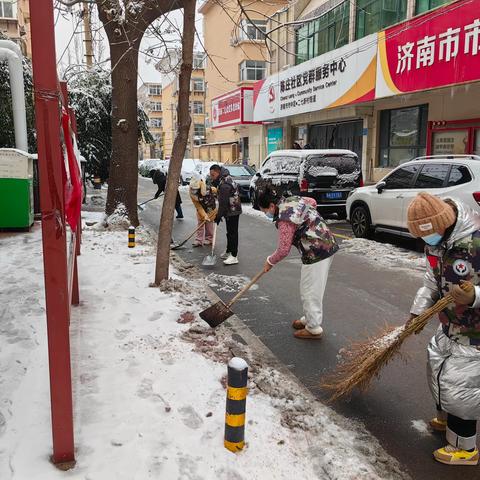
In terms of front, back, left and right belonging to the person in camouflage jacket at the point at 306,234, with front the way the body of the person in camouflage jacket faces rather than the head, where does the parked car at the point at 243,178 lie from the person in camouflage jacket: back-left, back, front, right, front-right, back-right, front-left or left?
right

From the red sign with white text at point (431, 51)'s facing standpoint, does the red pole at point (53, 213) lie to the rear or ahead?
ahead

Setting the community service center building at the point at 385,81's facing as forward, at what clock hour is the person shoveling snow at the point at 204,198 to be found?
The person shoveling snow is roughly at 11 o'clock from the community service center building.

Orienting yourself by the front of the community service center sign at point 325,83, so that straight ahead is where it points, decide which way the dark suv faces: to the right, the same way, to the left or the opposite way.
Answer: to the right

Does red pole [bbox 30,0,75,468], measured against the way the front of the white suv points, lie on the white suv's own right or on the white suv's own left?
on the white suv's own left

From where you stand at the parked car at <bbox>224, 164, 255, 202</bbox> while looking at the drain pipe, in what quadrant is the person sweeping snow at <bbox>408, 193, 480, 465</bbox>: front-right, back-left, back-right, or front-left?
front-left

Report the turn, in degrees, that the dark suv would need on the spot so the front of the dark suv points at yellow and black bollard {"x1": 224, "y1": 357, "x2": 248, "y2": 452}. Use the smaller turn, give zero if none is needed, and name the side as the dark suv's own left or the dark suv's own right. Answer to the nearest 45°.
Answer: approximately 135° to the dark suv's own left

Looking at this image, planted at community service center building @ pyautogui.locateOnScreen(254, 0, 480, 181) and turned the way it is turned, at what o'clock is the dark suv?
The dark suv is roughly at 11 o'clock from the community service center building.

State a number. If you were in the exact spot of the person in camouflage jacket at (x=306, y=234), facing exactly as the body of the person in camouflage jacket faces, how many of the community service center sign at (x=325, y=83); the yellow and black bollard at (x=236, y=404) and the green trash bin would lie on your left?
1

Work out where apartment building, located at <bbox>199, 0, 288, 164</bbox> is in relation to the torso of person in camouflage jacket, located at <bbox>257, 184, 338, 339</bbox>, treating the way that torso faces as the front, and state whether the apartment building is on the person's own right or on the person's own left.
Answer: on the person's own right

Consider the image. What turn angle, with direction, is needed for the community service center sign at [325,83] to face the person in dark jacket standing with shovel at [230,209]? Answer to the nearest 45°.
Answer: approximately 45° to its left

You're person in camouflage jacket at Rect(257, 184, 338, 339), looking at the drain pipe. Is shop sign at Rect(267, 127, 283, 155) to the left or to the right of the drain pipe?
right

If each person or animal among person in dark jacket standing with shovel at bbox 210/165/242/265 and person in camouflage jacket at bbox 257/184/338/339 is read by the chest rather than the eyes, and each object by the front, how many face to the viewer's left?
2

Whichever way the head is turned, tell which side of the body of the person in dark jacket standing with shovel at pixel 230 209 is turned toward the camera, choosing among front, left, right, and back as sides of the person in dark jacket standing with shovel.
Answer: left

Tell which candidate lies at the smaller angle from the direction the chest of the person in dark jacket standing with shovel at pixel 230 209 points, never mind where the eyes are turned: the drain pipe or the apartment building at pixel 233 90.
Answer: the drain pipe

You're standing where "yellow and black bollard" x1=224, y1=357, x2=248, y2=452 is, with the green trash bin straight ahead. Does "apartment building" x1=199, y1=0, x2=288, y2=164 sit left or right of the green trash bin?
right

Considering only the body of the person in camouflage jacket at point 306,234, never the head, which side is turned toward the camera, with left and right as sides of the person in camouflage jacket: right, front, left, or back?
left
